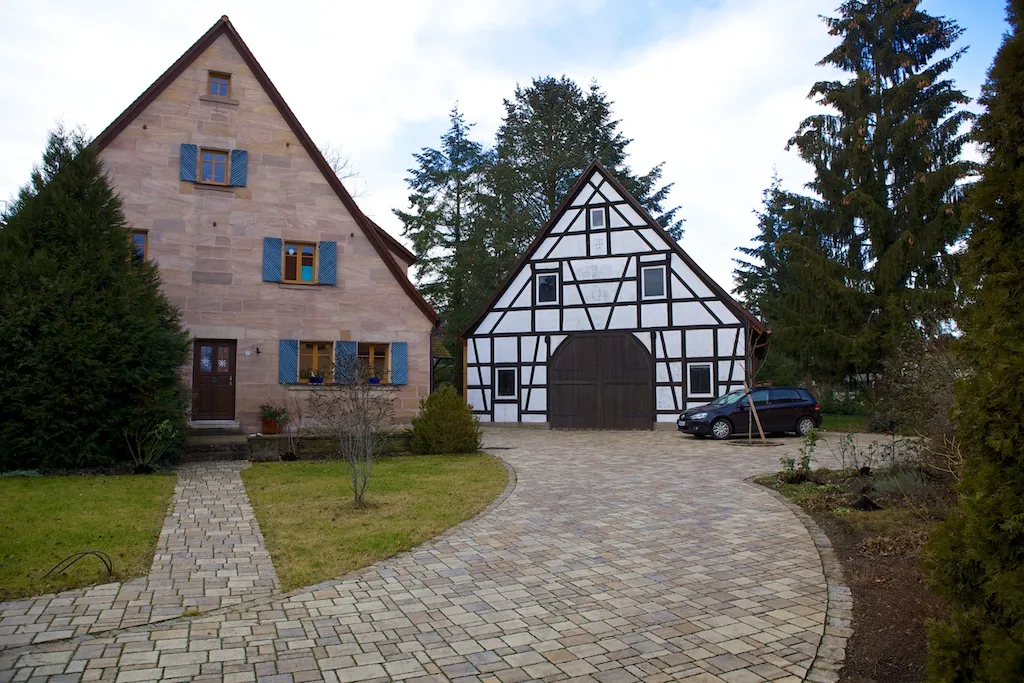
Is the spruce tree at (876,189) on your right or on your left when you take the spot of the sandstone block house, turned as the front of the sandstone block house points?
on your left

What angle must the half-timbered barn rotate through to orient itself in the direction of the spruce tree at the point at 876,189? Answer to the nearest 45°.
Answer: approximately 90° to its left

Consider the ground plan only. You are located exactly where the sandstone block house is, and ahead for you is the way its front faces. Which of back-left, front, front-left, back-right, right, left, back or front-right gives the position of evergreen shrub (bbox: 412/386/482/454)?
front-left

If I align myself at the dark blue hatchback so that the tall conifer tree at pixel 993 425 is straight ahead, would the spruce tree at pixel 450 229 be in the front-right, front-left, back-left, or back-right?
back-right

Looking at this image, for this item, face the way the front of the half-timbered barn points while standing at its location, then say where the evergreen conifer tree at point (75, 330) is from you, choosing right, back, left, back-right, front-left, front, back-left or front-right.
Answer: front-right

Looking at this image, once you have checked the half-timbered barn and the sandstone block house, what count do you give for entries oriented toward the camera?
2

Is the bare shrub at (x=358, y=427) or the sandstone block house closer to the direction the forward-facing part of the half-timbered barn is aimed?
the bare shrub

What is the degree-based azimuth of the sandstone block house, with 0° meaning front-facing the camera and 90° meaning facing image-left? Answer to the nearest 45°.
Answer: approximately 0°

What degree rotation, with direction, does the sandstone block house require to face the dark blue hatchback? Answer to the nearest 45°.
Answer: approximately 90° to its left

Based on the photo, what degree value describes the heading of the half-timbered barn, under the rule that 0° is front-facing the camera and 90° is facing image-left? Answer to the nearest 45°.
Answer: approximately 0°

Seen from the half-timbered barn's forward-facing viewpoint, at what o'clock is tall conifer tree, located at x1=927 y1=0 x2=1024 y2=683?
The tall conifer tree is roughly at 12 o'clock from the half-timbered barn.

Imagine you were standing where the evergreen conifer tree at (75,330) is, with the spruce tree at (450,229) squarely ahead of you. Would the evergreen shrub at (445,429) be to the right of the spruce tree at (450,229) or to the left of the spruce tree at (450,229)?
right

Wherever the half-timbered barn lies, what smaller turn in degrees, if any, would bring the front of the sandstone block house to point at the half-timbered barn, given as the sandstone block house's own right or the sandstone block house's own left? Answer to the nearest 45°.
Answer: approximately 90° to the sandstone block house's own left

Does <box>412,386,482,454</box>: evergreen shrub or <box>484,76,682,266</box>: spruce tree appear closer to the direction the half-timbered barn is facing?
the evergreen shrub

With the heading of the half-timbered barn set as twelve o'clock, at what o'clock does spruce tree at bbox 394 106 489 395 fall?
The spruce tree is roughly at 5 o'clock from the half-timbered barn.
